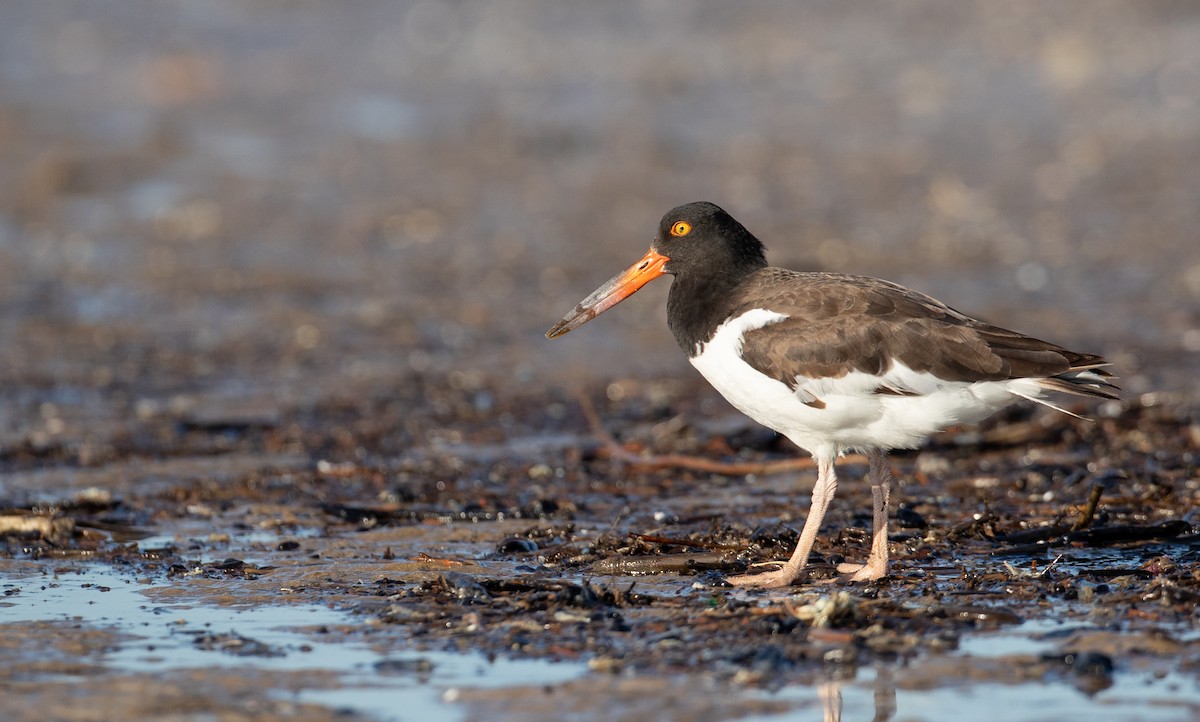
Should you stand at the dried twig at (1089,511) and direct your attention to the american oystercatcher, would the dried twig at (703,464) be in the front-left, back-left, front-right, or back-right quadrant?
front-right

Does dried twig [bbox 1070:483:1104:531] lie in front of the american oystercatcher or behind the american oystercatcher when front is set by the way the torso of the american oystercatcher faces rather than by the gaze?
behind

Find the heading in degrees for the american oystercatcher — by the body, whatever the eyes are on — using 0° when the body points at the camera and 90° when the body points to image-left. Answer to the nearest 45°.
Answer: approximately 90°

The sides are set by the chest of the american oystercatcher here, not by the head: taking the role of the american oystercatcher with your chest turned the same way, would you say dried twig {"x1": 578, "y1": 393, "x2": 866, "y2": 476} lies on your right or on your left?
on your right

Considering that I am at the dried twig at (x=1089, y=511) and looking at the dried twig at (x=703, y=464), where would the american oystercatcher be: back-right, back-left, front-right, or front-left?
front-left
